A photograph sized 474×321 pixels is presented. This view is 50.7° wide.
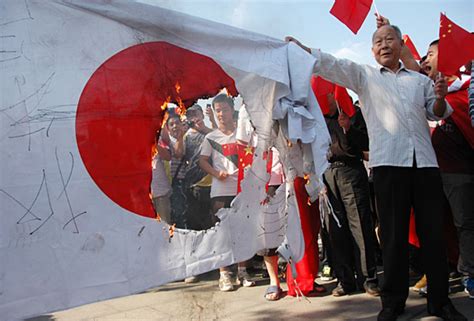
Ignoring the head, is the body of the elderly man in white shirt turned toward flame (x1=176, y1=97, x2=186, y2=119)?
no

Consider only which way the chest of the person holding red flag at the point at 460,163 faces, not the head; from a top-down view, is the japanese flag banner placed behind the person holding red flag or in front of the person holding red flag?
in front

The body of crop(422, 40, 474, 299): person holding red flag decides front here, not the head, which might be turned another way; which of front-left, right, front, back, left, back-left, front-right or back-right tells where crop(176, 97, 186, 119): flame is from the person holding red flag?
front

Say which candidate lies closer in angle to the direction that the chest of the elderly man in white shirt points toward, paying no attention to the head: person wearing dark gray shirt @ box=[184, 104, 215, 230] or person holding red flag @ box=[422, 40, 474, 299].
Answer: the person wearing dark gray shirt

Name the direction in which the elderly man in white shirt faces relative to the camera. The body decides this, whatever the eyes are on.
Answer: toward the camera

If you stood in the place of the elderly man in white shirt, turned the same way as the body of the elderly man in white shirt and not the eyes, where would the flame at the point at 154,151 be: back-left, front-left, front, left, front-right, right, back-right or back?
front-right

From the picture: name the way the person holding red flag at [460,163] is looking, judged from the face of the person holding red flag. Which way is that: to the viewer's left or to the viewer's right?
to the viewer's left

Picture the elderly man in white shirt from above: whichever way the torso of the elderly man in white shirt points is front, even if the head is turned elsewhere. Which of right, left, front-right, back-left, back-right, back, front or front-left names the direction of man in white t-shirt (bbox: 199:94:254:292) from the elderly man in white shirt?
back-right

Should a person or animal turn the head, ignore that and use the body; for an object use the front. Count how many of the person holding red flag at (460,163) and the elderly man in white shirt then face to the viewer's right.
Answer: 0

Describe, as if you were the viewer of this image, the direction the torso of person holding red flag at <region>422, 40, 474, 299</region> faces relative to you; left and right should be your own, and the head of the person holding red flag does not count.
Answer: facing the viewer and to the left of the viewer
